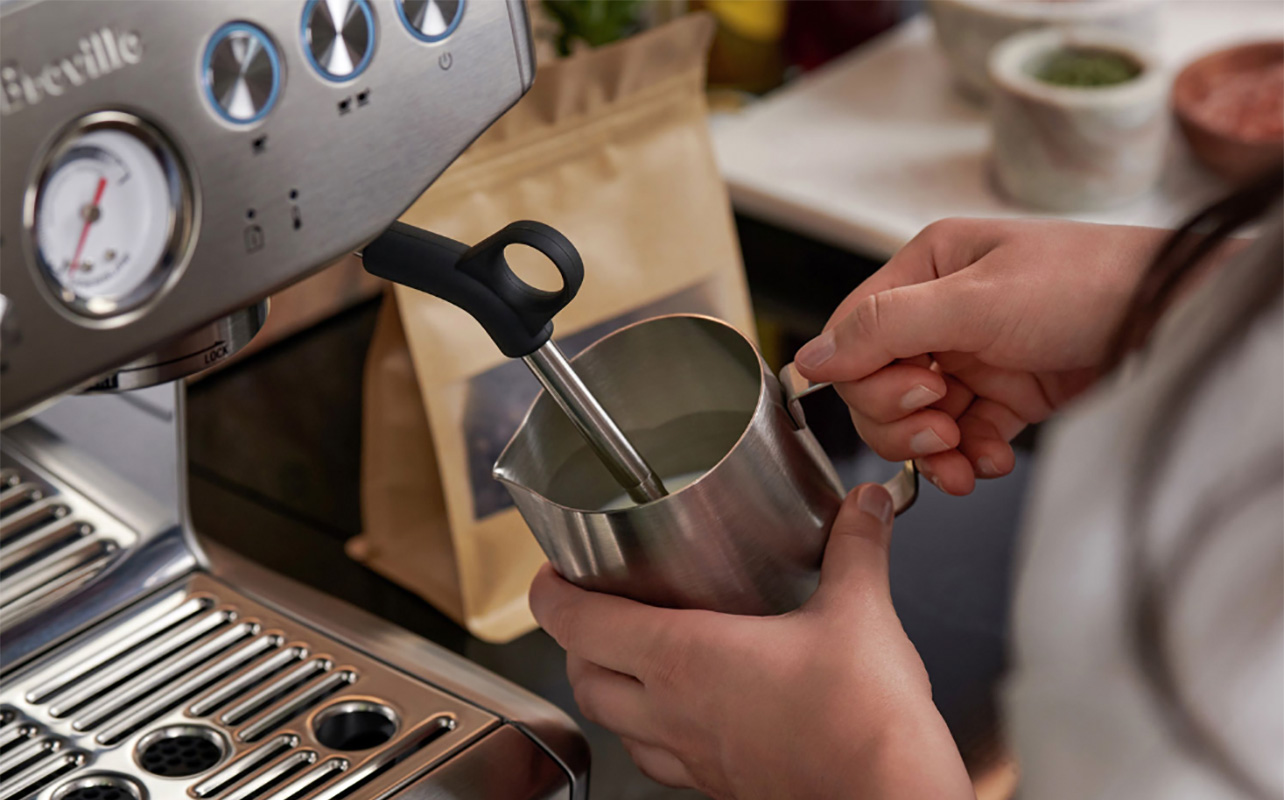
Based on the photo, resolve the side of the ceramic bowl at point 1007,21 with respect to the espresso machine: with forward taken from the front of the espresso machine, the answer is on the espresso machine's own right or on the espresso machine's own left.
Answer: on the espresso machine's own left

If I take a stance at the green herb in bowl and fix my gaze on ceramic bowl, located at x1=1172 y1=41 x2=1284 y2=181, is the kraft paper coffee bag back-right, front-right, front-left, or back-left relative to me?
back-right

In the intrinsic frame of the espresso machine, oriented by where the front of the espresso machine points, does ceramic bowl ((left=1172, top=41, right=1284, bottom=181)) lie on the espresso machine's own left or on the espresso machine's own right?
on the espresso machine's own left

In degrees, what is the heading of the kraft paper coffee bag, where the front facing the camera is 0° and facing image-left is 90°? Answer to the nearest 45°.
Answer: approximately 315°

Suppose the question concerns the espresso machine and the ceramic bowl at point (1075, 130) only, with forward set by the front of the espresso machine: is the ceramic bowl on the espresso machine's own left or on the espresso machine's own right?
on the espresso machine's own left

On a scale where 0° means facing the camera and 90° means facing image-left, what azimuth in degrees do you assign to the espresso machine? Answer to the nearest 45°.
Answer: approximately 315°

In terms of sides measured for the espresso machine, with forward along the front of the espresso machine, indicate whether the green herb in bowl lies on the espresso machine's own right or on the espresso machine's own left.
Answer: on the espresso machine's own left
